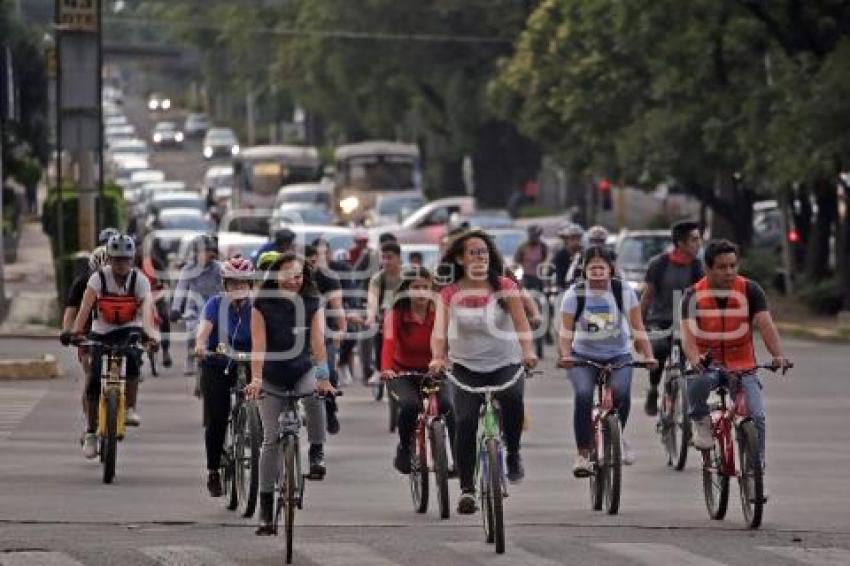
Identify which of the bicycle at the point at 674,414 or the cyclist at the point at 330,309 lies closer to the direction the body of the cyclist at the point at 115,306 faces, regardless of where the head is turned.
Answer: the bicycle

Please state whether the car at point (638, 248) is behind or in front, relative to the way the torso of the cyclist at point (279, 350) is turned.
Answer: behind

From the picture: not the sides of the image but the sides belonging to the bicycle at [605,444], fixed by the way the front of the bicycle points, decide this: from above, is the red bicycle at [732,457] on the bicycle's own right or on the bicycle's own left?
on the bicycle's own left
